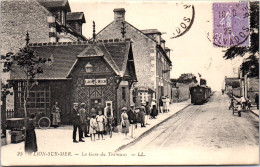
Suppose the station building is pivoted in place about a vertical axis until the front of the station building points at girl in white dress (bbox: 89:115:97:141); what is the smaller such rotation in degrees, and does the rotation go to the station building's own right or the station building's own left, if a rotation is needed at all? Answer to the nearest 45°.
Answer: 0° — it already faces them

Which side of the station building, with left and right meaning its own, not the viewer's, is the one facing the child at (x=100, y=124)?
front

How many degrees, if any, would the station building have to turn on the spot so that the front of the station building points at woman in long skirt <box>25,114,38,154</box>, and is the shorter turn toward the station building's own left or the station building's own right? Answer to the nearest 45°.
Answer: approximately 45° to the station building's own right

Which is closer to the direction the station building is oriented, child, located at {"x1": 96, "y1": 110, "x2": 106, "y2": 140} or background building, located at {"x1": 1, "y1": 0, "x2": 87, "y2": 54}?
the child

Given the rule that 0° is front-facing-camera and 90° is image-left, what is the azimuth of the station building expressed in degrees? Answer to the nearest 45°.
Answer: approximately 0°
